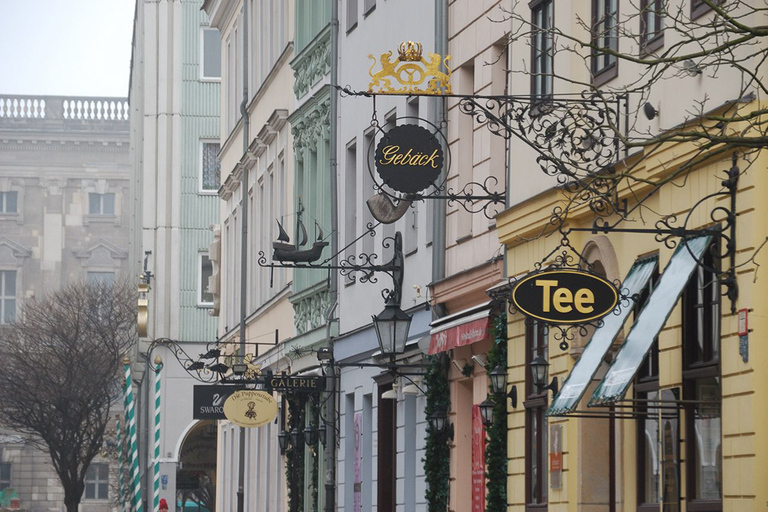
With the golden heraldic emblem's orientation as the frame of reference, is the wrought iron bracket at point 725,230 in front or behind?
in front

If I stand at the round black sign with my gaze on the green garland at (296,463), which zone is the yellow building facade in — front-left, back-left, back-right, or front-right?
back-right

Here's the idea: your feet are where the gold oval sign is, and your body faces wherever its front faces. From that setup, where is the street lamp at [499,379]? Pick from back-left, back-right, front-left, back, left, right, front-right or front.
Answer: front

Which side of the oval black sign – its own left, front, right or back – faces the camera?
front

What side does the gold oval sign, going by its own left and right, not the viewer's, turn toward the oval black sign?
front

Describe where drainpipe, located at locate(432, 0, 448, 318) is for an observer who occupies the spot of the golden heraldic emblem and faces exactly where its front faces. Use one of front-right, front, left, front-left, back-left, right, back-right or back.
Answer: back

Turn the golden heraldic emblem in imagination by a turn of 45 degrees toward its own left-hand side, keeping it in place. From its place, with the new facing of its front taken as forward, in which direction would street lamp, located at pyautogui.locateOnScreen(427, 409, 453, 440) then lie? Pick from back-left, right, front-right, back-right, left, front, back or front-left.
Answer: back-left

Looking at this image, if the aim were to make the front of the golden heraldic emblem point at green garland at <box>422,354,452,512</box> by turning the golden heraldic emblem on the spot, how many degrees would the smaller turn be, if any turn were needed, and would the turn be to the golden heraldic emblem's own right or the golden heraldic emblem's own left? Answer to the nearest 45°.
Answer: approximately 180°

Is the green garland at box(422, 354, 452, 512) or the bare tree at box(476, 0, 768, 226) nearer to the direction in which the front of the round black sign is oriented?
the bare tree

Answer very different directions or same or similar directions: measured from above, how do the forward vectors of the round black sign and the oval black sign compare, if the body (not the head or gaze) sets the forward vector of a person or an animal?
same or similar directions

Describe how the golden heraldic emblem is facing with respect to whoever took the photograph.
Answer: facing the viewer

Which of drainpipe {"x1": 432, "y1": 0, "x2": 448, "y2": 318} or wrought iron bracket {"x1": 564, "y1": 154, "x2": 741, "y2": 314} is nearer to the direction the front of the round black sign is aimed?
the wrought iron bracket

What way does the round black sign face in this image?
toward the camera

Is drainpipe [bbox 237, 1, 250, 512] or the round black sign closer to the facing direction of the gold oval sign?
the round black sign

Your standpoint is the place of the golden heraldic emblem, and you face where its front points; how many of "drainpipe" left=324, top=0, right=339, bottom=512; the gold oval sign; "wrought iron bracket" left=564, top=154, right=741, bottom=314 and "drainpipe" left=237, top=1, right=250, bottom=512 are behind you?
3

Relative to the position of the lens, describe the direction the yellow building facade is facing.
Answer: facing the viewer and to the left of the viewer

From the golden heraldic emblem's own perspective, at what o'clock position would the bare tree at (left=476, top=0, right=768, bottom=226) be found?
The bare tree is roughly at 11 o'clock from the golden heraldic emblem.
